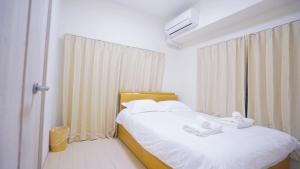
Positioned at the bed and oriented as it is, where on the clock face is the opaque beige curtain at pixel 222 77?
The opaque beige curtain is roughly at 9 o'clock from the bed.

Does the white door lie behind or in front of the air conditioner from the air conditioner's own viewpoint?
in front

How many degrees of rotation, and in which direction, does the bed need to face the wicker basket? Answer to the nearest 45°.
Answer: approximately 135° to its right

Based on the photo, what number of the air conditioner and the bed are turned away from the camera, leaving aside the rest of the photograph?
0

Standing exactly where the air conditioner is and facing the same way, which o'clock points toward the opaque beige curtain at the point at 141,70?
The opaque beige curtain is roughly at 2 o'clock from the air conditioner.

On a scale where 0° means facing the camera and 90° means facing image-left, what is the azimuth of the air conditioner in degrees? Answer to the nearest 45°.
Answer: approximately 45°

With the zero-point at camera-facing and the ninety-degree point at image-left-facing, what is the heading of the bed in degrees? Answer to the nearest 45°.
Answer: approximately 315°
